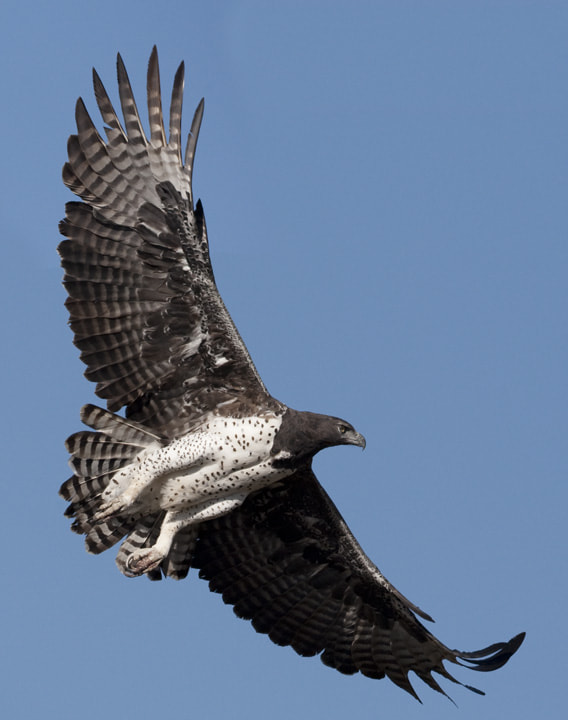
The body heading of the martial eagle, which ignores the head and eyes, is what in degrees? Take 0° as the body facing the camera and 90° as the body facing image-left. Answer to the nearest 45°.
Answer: approximately 270°
